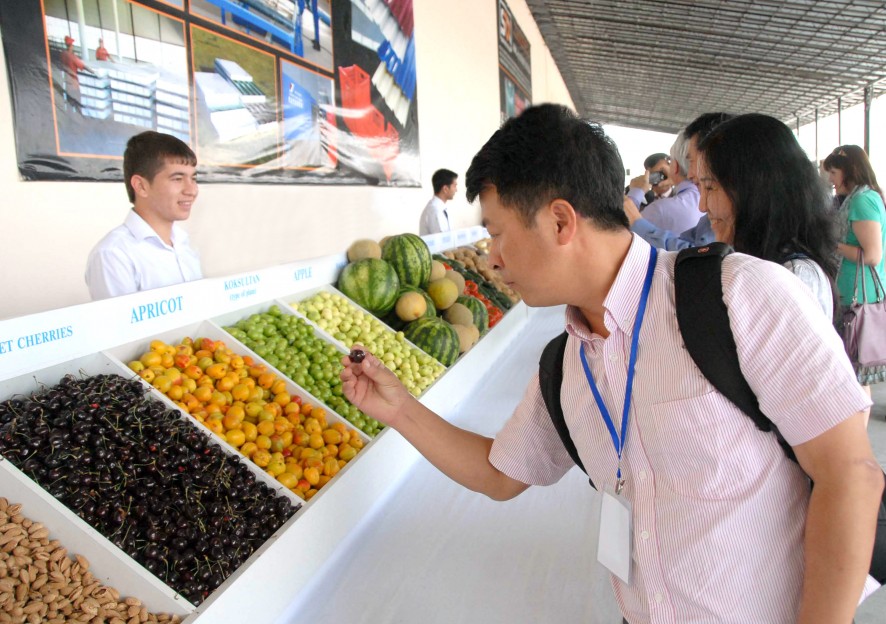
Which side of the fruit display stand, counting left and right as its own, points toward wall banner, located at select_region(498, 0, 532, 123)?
left

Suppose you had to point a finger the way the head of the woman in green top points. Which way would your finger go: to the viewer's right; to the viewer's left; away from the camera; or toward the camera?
to the viewer's left

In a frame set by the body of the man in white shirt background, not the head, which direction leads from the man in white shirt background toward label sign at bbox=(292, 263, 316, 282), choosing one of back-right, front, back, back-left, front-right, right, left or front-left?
right

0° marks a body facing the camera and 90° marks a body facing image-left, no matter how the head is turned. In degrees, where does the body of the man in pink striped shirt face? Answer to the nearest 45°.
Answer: approximately 45°

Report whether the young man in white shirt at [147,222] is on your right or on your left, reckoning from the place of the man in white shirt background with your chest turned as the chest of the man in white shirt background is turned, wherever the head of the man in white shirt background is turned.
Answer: on your right

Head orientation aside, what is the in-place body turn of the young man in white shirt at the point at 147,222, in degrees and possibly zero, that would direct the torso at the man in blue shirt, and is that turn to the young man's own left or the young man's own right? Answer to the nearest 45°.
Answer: approximately 45° to the young man's own left

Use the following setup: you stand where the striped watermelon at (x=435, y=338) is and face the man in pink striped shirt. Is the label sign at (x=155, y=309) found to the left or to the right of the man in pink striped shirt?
right
